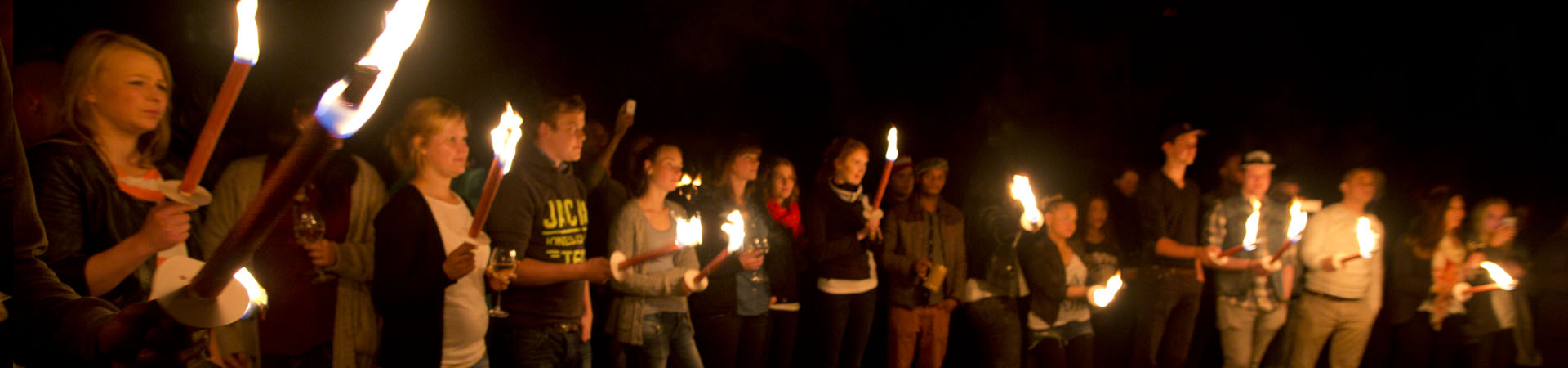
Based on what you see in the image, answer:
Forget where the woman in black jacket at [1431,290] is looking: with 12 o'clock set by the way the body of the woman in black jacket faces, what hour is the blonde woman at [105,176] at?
The blonde woman is roughly at 2 o'clock from the woman in black jacket.

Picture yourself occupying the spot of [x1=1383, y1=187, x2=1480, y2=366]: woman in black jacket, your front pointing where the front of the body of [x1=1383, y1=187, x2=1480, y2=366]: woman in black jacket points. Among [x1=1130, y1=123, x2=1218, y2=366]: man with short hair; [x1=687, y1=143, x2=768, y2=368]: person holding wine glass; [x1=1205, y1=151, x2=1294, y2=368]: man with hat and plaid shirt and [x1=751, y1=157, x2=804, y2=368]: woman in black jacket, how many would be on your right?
4

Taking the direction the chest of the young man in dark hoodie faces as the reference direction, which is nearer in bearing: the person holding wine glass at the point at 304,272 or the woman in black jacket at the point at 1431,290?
the woman in black jacket

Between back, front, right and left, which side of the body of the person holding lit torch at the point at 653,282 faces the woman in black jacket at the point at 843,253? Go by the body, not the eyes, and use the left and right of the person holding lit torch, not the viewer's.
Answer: left

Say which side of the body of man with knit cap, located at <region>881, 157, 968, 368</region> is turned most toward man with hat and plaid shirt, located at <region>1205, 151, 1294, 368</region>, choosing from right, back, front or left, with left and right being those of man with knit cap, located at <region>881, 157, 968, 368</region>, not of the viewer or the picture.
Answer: left

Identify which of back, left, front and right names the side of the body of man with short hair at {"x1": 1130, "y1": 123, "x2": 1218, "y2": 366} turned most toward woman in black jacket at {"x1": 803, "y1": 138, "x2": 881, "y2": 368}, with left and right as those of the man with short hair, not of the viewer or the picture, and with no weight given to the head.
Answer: right

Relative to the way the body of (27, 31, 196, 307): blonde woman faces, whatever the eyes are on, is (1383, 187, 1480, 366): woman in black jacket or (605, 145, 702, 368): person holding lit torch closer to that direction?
the woman in black jacket

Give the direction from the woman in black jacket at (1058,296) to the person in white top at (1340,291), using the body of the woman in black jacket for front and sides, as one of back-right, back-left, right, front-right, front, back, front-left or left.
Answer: left

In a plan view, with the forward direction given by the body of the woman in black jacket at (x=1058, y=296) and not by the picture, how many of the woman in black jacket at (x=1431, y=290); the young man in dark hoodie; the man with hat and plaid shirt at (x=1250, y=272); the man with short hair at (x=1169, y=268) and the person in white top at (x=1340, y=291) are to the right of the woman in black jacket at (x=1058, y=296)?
1

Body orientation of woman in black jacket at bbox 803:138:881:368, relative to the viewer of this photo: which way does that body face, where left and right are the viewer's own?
facing the viewer and to the right of the viewer

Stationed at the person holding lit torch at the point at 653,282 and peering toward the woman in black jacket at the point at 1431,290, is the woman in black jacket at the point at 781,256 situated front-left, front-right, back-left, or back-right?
front-left

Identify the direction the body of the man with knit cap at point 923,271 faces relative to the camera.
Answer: toward the camera

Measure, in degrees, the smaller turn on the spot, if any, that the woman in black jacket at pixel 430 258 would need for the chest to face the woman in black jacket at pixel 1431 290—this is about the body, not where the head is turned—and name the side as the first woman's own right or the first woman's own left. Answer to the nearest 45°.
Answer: approximately 45° to the first woman's own left

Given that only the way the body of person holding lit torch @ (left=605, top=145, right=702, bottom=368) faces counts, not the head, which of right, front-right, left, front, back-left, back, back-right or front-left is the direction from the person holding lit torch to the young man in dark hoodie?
right

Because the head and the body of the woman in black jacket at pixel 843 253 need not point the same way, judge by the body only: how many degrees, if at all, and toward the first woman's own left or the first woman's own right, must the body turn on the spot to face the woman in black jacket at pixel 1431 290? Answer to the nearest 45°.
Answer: approximately 45° to the first woman's own left

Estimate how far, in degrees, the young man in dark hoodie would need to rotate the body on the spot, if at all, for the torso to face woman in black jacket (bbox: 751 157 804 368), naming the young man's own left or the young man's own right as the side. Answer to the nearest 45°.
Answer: approximately 90° to the young man's own left

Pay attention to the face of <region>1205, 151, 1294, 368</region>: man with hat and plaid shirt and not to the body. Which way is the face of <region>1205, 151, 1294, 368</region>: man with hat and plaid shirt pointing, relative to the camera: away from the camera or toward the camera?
toward the camera
